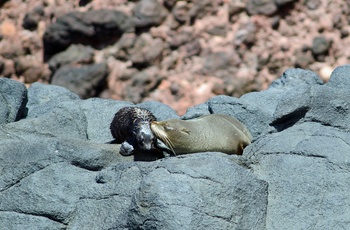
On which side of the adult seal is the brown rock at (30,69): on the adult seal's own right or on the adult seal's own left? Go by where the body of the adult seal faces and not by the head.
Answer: on the adult seal's own right

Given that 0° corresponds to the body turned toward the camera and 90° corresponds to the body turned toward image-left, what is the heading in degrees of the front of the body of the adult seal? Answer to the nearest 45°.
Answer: approximately 90°

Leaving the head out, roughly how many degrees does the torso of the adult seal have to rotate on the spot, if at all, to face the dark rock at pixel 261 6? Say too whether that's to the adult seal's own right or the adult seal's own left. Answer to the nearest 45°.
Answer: approximately 90° to the adult seal's own right

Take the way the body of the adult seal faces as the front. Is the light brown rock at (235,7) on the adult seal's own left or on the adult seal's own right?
on the adult seal's own right

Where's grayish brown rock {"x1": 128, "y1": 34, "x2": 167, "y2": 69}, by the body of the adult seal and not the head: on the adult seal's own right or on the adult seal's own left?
on the adult seal's own right
